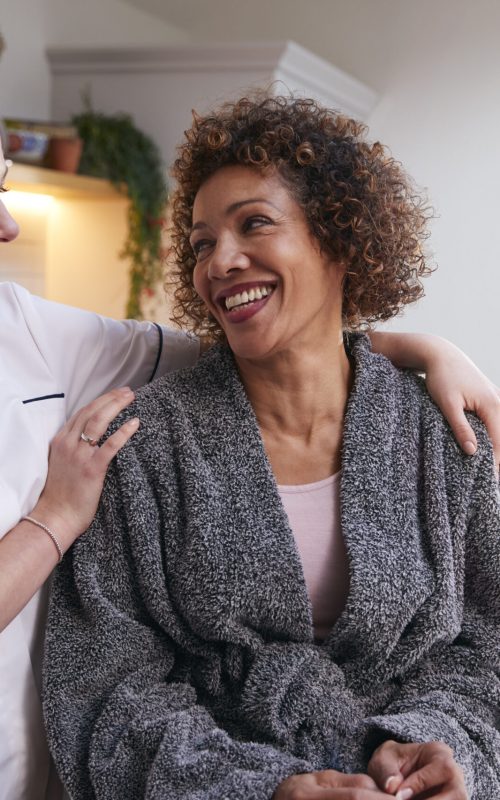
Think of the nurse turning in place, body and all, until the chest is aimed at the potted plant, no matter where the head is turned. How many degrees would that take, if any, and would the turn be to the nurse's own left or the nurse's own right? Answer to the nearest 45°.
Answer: approximately 135° to the nurse's own left

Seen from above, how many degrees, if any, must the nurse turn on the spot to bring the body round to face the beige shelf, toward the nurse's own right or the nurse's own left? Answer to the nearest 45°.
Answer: approximately 135° to the nurse's own left

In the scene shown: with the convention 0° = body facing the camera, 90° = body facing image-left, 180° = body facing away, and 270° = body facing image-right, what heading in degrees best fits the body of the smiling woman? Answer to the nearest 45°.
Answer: approximately 0°

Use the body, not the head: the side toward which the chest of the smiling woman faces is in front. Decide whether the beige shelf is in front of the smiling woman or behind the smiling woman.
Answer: behind

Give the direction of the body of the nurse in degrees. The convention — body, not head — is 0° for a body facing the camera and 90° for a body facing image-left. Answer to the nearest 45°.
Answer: approximately 315°

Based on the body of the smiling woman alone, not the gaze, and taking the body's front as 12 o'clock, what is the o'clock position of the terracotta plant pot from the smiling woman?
The terracotta plant pot is roughly at 5 o'clock from the smiling woman.
